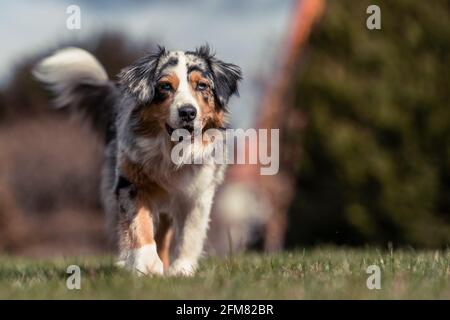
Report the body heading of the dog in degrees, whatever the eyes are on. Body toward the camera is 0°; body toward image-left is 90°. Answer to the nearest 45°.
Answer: approximately 0°
